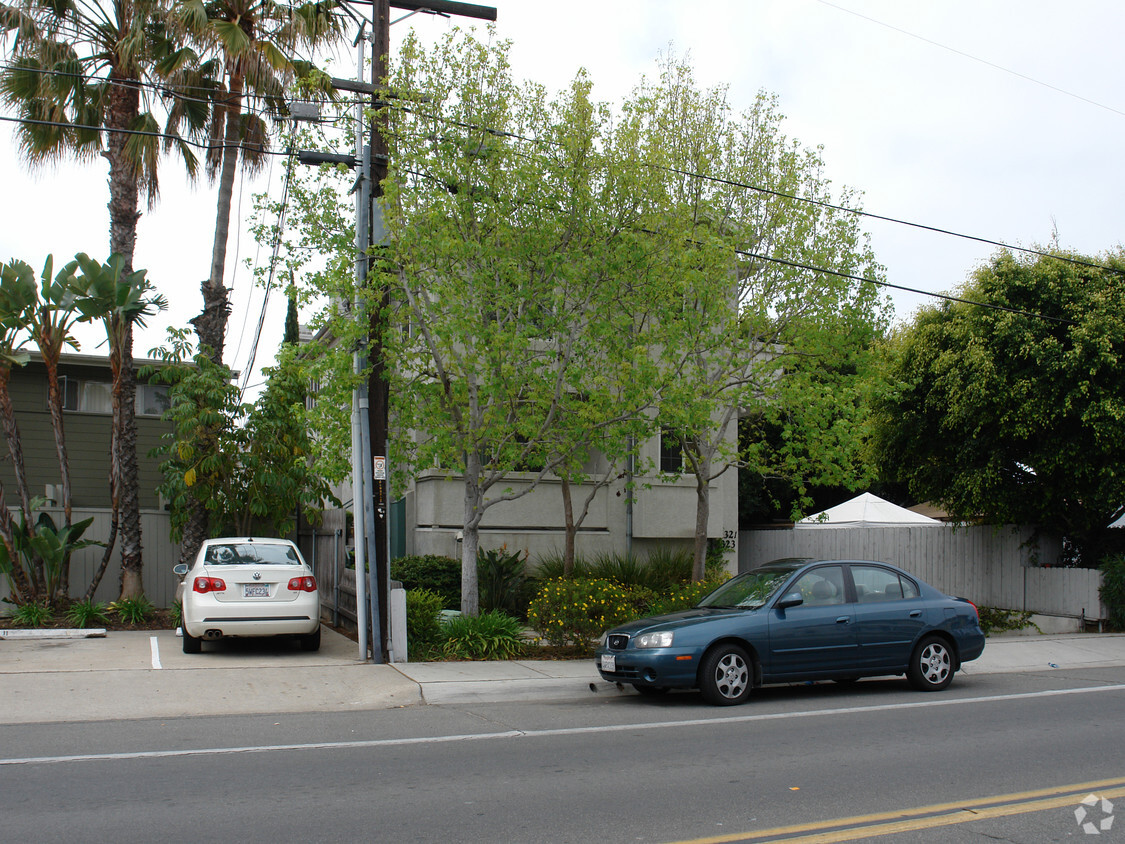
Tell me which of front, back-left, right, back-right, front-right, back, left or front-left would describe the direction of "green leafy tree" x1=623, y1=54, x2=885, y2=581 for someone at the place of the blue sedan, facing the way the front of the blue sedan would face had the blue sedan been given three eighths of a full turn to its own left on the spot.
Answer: left

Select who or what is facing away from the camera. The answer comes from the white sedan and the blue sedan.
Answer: the white sedan

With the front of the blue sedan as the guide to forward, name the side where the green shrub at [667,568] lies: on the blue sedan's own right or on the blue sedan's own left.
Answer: on the blue sedan's own right

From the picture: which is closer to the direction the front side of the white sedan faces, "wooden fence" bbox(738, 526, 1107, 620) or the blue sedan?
the wooden fence

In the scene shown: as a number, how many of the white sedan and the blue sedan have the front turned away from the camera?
1

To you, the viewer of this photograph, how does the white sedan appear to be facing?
facing away from the viewer

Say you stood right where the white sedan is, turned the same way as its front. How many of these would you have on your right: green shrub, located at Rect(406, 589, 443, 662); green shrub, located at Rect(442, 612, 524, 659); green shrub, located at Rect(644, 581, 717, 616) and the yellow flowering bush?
4

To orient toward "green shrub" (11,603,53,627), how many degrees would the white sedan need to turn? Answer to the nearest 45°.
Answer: approximately 45° to its left

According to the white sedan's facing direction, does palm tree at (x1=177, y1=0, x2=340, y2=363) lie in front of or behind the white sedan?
in front
